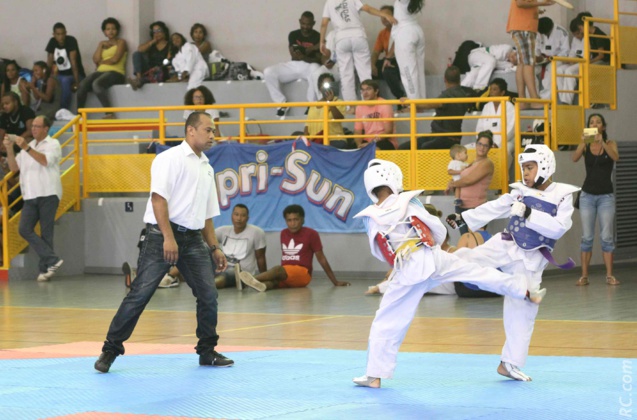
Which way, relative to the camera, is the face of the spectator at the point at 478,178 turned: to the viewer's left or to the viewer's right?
to the viewer's left

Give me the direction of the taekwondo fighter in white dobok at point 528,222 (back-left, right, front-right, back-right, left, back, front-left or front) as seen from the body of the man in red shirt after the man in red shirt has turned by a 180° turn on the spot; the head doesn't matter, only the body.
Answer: back-right

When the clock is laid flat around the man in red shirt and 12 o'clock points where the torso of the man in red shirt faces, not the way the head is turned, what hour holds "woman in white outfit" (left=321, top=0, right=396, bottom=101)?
The woman in white outfit is roughly at 5 o'clock from the man in red shirt.

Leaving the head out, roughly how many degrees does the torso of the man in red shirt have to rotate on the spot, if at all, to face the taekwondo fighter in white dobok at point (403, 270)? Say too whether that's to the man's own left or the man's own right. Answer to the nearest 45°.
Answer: approximately 45° to the man's own left

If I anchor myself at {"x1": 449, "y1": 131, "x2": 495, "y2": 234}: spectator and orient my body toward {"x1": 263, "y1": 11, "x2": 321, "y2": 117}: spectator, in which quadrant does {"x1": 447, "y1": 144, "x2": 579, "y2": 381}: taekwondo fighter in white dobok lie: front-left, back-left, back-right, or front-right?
back-left

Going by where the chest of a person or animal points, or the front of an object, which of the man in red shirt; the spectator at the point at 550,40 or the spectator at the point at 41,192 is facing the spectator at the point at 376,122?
the spectator at the point at 550,40

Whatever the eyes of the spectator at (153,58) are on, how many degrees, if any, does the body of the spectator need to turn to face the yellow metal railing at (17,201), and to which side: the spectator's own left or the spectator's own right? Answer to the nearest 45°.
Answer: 0° — they already face it
